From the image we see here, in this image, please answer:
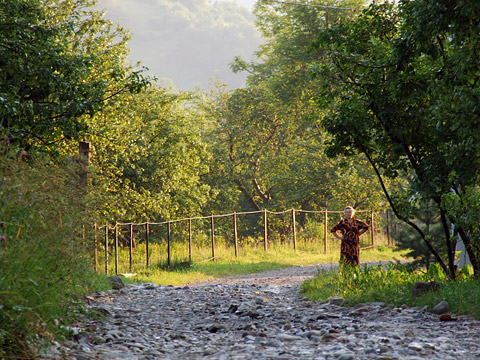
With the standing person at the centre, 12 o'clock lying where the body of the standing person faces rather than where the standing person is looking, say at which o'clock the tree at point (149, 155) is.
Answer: The tree is roughly at 5 o'clock from the standing person.

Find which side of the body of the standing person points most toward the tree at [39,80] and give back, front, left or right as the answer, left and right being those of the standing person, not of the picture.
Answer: right

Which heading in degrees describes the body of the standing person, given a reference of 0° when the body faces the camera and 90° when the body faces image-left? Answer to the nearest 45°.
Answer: approximately 0°
